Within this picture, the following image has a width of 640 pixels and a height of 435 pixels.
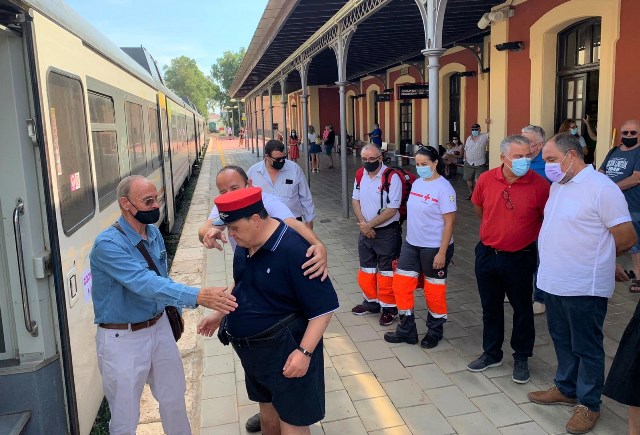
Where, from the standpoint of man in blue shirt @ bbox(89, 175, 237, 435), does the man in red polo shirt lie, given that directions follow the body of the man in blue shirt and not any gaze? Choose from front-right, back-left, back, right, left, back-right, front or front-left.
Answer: front-left

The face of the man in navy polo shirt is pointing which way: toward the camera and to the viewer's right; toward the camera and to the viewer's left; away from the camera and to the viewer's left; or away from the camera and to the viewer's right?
toward the camera and to the viewer's left

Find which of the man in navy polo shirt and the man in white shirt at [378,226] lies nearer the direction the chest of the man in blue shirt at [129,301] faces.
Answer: the man in navy polo shirt

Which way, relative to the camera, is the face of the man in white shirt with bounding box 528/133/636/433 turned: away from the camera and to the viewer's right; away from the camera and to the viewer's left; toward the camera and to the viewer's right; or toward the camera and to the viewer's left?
toward the camera and to the viewer's left

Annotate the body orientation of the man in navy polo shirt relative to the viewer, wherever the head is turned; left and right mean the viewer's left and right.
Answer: facing the viewer and to the left of the viewer

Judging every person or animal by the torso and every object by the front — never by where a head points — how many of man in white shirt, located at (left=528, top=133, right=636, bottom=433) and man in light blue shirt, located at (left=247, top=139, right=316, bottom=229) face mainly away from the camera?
0

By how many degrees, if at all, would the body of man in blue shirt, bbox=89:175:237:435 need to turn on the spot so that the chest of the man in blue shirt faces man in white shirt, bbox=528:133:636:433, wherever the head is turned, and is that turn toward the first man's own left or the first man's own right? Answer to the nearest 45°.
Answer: approximately 45° to the first man's own left

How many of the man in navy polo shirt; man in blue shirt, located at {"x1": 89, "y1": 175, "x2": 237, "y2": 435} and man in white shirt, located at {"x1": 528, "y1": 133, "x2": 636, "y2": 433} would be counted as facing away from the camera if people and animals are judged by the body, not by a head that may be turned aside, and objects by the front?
0

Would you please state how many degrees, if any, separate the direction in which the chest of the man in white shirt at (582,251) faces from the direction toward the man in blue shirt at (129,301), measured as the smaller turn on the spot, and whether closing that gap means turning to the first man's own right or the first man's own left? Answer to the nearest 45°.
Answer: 0° — they already face them

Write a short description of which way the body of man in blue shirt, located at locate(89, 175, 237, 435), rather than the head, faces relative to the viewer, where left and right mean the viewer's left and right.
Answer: facing the viewer and to the right of the viewer

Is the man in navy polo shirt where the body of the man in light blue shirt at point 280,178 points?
yes

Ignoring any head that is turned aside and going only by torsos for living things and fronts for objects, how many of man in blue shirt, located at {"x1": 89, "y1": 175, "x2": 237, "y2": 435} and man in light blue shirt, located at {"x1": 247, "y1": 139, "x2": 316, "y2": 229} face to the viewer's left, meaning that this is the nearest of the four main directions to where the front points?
0

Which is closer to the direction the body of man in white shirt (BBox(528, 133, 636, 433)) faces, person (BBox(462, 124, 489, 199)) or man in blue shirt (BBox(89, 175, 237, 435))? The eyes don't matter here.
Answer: the man in blue shirt

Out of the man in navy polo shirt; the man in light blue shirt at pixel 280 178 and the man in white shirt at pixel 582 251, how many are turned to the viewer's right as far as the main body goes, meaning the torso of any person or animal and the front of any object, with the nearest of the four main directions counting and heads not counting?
0

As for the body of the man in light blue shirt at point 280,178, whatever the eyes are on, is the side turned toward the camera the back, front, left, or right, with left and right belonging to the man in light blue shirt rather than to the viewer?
front

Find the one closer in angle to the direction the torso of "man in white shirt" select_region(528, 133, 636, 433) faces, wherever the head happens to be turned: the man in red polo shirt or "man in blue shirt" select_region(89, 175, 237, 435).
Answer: the man in blue shirt
